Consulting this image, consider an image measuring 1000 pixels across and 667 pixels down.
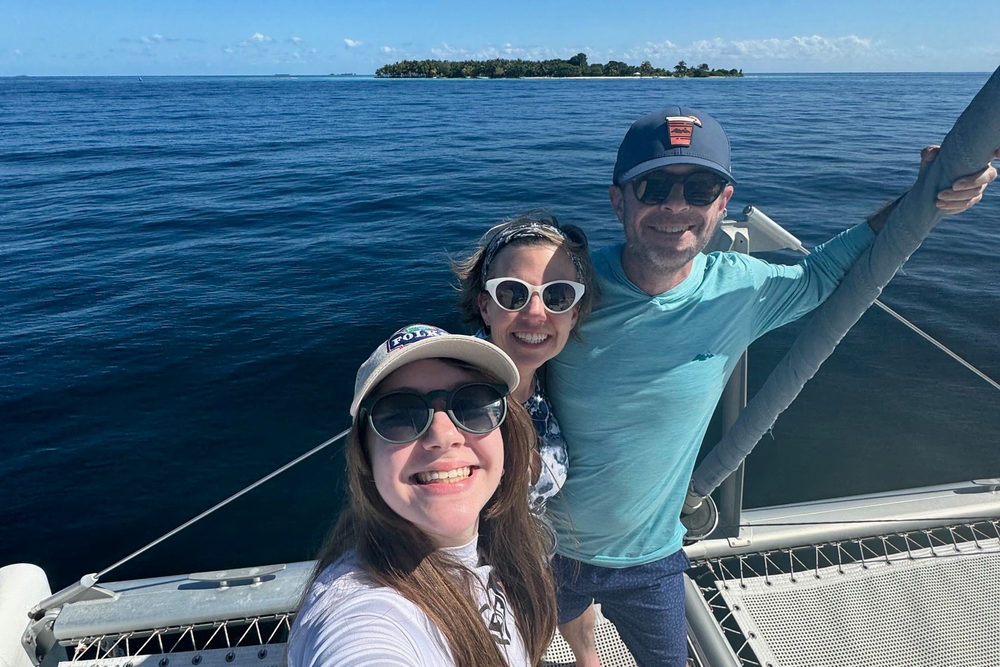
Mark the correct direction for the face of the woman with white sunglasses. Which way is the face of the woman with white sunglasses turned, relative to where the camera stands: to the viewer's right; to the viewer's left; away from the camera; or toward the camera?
toward the camera

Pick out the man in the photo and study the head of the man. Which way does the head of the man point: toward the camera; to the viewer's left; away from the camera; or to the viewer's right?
toward the camera

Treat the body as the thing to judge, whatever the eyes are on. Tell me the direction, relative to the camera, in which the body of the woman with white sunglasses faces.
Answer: toward the camera
